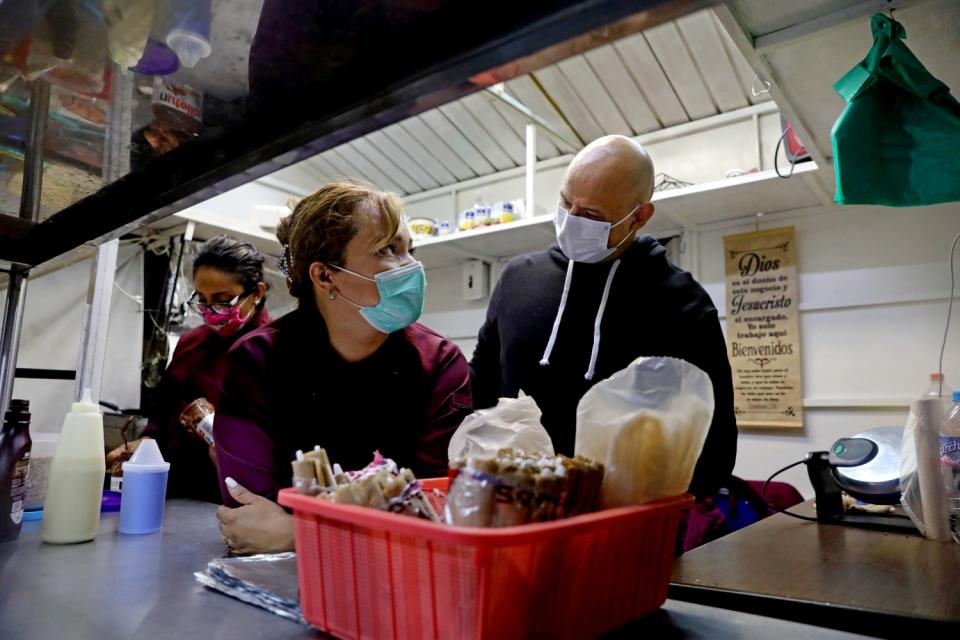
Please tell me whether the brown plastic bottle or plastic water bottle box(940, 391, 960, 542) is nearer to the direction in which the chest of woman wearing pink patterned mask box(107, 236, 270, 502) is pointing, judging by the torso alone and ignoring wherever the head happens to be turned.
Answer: the brown plastic bottle

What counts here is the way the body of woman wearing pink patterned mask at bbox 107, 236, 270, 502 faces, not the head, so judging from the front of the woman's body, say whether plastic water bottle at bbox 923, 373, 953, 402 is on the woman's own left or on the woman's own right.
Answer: on the woman's own left

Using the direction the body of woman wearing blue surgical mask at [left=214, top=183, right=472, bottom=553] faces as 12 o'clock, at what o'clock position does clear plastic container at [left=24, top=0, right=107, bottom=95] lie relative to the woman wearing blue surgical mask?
The clear plastic container is roughly at 1 o'clock from the woman wearing blue surgical mask.

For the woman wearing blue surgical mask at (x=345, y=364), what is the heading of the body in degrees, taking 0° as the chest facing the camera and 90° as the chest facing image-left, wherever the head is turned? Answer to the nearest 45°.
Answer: approximately 0°

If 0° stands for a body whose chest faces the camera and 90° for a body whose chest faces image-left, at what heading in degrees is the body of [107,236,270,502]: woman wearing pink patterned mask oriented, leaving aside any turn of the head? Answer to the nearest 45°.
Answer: approximately 45°

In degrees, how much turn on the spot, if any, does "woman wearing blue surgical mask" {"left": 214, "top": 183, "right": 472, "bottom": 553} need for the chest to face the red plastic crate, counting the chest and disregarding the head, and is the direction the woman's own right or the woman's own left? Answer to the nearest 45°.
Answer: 0° — they already face it
